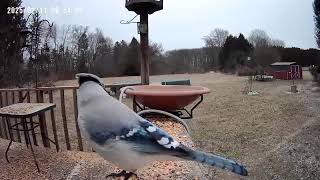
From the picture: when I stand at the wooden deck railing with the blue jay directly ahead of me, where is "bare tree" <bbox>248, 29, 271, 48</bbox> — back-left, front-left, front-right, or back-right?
back-left

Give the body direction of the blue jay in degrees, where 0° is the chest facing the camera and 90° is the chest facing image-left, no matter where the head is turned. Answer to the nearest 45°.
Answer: approximately 90°

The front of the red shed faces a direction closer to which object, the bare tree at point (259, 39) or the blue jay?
the blue jay

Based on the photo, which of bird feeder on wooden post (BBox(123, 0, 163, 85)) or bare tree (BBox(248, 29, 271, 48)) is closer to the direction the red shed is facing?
the bird feeder on wooden post

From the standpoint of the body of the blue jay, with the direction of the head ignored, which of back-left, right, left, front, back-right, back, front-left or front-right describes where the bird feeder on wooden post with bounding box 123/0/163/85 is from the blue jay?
right

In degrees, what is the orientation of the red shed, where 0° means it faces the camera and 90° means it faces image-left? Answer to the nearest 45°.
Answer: approximately 315°

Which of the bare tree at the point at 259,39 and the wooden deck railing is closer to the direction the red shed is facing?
the wooden deck railing

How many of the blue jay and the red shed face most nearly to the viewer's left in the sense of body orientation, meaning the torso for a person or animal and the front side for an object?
1

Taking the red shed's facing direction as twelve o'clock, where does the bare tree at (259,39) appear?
The bare tree is roughly at 7 o'clock from the red shed.

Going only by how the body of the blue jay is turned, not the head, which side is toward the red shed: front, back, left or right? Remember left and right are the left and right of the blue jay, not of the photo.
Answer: right

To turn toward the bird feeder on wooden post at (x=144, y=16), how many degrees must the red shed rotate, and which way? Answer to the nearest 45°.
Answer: approximately 45° to its right

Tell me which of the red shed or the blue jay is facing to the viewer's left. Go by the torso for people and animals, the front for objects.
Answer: the blue jay
